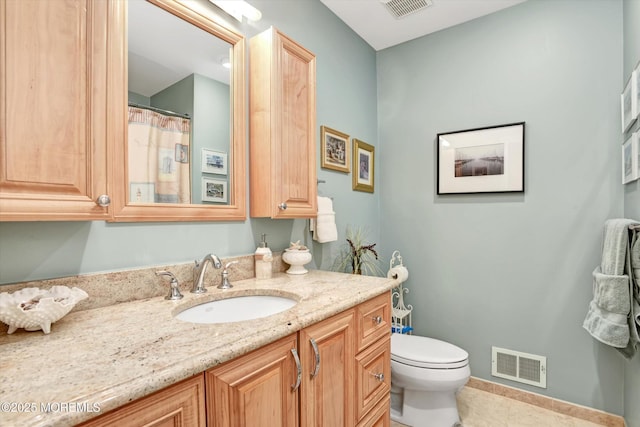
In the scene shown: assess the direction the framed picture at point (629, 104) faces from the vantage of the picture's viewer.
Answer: facing to the left of the viewer

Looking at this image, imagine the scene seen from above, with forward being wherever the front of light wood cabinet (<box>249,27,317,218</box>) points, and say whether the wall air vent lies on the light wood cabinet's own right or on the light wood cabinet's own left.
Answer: on the light wood cabinet's own left

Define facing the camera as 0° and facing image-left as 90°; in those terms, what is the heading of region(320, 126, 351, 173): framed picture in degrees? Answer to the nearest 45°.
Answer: approximately 315°

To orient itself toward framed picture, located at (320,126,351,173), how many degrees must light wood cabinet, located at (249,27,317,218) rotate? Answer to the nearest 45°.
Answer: approximately 90° to its left

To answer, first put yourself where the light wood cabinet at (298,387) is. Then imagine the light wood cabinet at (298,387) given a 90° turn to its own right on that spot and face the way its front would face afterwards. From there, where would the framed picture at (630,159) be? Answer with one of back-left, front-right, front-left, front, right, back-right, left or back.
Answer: back-left

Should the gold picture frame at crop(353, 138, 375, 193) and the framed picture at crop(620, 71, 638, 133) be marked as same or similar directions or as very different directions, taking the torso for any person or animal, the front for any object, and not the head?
very different directions

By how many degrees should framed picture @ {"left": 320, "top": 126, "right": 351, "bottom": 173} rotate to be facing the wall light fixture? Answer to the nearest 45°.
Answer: approximately 90° to its right

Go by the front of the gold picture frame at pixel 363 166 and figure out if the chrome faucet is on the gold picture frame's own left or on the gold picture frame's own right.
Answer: on the gold picture frame's own right
